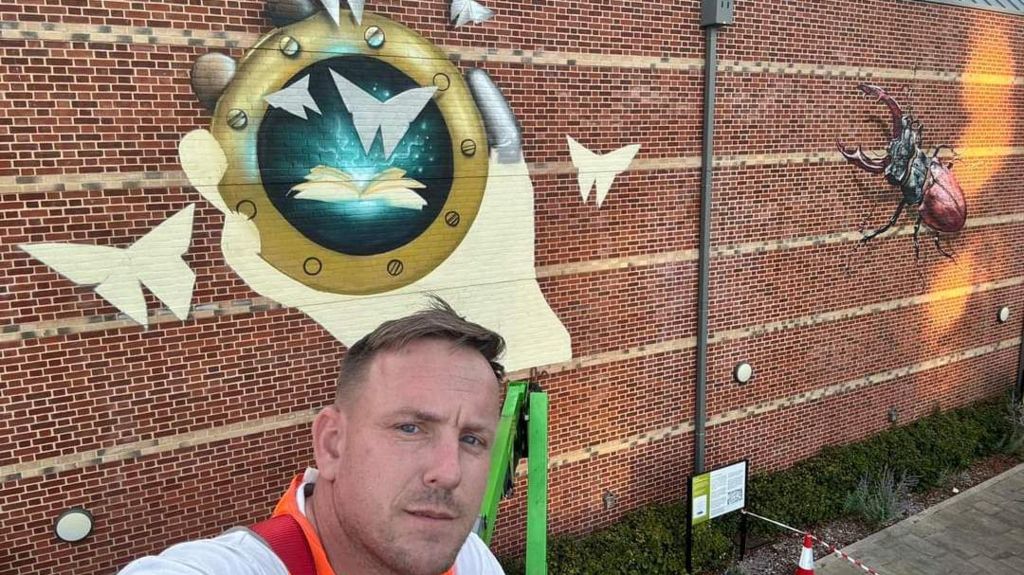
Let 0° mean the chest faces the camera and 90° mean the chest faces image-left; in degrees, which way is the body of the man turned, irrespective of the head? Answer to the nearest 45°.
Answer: approximately 315°

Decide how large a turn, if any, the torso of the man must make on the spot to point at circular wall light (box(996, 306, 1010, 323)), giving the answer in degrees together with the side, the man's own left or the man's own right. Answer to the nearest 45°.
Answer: approximately 90° to the man's own left

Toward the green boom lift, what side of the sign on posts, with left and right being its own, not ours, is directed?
right

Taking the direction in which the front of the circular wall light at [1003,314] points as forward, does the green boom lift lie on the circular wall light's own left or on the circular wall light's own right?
on the circular wall light's own right
